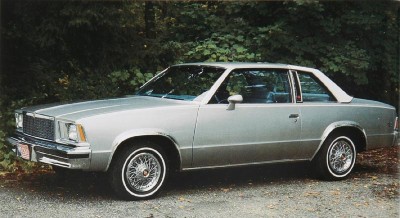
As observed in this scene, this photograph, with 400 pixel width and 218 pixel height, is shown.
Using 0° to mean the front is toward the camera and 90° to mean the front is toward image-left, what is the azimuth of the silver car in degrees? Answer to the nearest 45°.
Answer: approximately 45°
